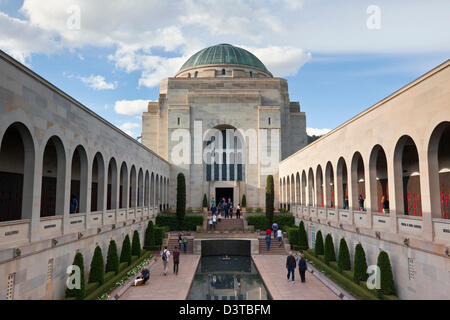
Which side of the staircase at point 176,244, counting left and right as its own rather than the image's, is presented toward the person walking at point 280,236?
left

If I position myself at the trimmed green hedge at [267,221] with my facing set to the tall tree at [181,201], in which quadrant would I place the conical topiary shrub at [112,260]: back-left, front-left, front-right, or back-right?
front-left

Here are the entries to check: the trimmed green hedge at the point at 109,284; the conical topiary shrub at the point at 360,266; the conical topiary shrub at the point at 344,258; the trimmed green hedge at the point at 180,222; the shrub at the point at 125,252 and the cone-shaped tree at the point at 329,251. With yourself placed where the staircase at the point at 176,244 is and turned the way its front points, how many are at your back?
1

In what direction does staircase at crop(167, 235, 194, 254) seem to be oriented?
toward the camera

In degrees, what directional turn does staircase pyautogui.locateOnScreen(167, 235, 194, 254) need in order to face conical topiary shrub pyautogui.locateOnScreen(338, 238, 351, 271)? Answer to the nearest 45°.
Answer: approximately 45° to its left

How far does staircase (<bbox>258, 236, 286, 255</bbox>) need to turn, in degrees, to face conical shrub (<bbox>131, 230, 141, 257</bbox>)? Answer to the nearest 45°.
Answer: approximately 45° to its right

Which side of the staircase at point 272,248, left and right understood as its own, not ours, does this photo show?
front

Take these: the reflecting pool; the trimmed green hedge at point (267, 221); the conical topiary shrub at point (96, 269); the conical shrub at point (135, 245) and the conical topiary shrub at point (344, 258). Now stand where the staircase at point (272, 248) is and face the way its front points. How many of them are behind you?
1

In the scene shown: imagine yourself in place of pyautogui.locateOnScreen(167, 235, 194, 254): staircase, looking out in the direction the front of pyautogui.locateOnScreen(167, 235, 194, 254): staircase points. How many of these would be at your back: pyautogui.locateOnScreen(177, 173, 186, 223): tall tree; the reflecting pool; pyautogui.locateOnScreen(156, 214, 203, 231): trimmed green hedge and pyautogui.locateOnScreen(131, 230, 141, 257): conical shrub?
2

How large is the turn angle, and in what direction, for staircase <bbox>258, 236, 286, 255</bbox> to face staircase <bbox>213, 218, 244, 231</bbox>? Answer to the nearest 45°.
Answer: approximately 135° to its right

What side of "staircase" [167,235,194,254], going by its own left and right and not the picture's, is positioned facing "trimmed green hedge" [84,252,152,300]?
front

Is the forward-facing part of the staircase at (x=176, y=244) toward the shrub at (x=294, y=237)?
no

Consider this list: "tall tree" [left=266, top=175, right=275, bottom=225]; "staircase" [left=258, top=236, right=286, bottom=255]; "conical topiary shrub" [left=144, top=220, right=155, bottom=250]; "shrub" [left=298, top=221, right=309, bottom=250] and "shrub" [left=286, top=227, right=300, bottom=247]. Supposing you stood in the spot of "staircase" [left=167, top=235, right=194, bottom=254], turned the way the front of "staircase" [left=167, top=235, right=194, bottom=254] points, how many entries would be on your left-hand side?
4

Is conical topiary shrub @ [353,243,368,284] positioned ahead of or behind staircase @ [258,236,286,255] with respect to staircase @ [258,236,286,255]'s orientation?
ahead

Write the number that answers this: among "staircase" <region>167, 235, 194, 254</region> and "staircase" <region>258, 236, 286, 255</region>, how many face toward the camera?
2

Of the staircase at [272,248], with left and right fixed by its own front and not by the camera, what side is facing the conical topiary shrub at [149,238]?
right

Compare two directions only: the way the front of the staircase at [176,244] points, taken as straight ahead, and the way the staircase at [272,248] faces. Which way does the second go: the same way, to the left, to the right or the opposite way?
the same way
